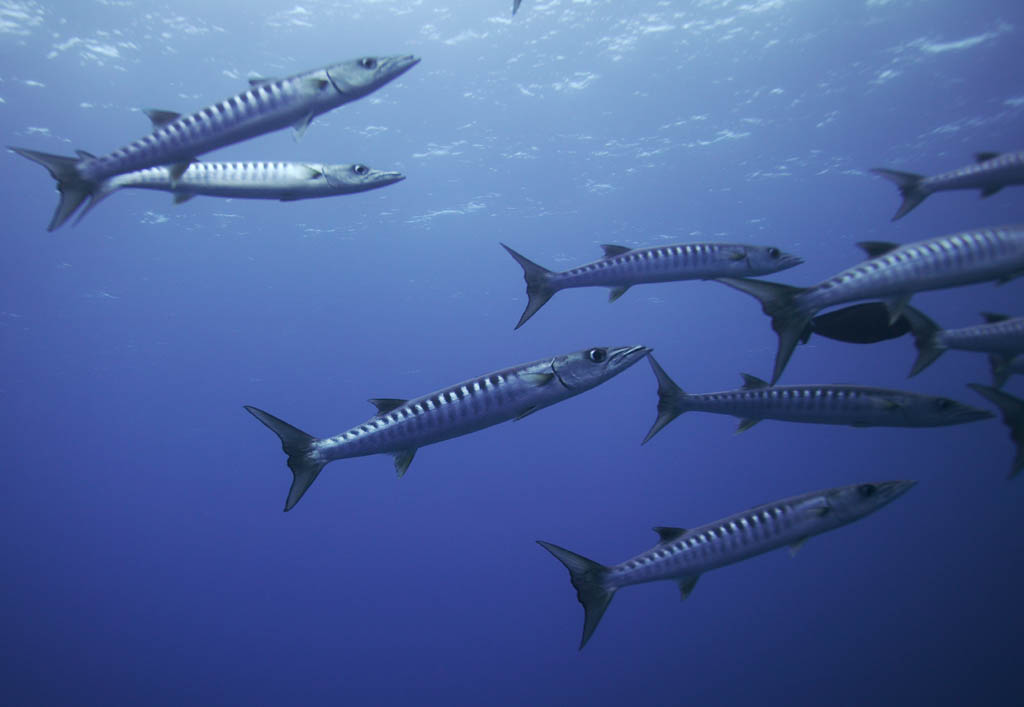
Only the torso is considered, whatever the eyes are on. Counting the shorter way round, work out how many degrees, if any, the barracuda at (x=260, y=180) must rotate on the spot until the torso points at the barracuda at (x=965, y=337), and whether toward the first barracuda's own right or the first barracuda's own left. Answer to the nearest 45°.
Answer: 0° — it already faces it

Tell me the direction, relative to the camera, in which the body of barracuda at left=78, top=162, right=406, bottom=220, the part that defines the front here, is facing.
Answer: to the viewer's right

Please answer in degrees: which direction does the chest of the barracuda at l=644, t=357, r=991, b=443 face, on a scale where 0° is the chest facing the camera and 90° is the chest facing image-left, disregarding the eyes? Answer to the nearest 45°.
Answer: approximately 270°

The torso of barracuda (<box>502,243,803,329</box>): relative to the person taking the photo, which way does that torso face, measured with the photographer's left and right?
facing to the right of the viewer

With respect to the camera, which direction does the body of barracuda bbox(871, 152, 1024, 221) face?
to the viewer's right

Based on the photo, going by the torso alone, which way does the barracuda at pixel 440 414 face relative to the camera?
to the viewer's right

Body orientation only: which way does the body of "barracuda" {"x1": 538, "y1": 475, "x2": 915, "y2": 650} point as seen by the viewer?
to the viewer's right

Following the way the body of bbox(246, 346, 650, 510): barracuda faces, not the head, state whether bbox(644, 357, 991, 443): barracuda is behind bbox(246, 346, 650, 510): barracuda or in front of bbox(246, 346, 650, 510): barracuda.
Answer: in front

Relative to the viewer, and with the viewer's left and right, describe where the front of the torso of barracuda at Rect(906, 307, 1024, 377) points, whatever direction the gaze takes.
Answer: facing to the right of the viewer

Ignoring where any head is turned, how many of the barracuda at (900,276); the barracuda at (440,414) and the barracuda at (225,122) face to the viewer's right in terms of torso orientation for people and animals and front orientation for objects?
3

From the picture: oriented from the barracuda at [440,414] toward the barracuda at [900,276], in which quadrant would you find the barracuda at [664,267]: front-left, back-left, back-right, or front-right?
front-left

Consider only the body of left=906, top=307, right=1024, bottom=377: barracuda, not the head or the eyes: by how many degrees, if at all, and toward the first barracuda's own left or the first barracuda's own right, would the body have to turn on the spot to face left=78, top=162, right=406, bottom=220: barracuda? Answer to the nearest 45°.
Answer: approximately 135° to the first barracuda's own right

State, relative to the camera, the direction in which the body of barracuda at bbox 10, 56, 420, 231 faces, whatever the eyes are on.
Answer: to the viewer's right

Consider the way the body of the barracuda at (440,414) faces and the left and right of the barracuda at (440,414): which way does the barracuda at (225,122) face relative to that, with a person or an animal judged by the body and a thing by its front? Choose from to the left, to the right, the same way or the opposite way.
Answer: the same way

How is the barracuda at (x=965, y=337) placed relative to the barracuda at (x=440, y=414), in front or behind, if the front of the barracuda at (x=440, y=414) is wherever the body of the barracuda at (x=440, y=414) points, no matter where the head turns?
in front
